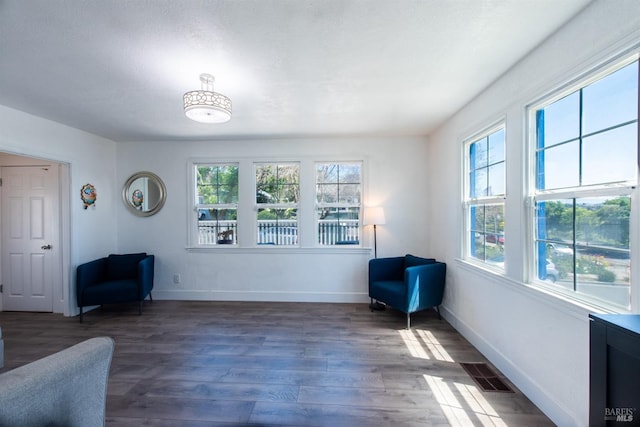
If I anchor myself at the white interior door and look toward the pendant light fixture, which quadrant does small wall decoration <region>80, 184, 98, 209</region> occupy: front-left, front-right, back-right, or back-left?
front-left

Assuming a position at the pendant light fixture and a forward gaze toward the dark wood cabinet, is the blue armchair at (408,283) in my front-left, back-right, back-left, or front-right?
front-left

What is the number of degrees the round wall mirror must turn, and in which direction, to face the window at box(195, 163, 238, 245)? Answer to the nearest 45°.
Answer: approximately 45° to its left

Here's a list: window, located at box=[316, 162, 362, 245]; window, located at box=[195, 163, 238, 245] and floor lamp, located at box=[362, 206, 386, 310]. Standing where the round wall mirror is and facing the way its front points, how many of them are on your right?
0

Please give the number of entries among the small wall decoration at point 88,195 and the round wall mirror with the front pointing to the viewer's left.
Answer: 0

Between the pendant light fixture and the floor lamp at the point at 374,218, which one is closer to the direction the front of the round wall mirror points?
the pendant light fixture

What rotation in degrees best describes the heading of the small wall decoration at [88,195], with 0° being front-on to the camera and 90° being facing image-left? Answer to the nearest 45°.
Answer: approximately 315°

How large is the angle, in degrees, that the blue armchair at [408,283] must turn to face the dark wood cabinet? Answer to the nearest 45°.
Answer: approximately 45° to its left

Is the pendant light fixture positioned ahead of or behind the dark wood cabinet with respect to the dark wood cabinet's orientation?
ahead

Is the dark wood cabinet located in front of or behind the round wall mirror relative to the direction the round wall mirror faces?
in front

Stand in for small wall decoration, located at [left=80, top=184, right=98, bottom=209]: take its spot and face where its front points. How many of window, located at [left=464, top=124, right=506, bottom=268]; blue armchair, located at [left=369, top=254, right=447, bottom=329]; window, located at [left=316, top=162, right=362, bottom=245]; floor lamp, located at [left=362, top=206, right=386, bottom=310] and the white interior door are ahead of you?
4

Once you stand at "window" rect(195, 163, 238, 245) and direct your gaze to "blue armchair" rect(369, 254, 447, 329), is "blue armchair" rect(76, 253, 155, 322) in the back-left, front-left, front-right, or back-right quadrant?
back-right

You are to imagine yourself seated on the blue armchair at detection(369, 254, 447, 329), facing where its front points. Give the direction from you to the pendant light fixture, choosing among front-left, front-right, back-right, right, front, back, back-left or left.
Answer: front

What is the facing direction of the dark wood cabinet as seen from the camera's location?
facing the viewer and to the left of the viewer

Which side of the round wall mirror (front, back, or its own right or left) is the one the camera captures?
front
